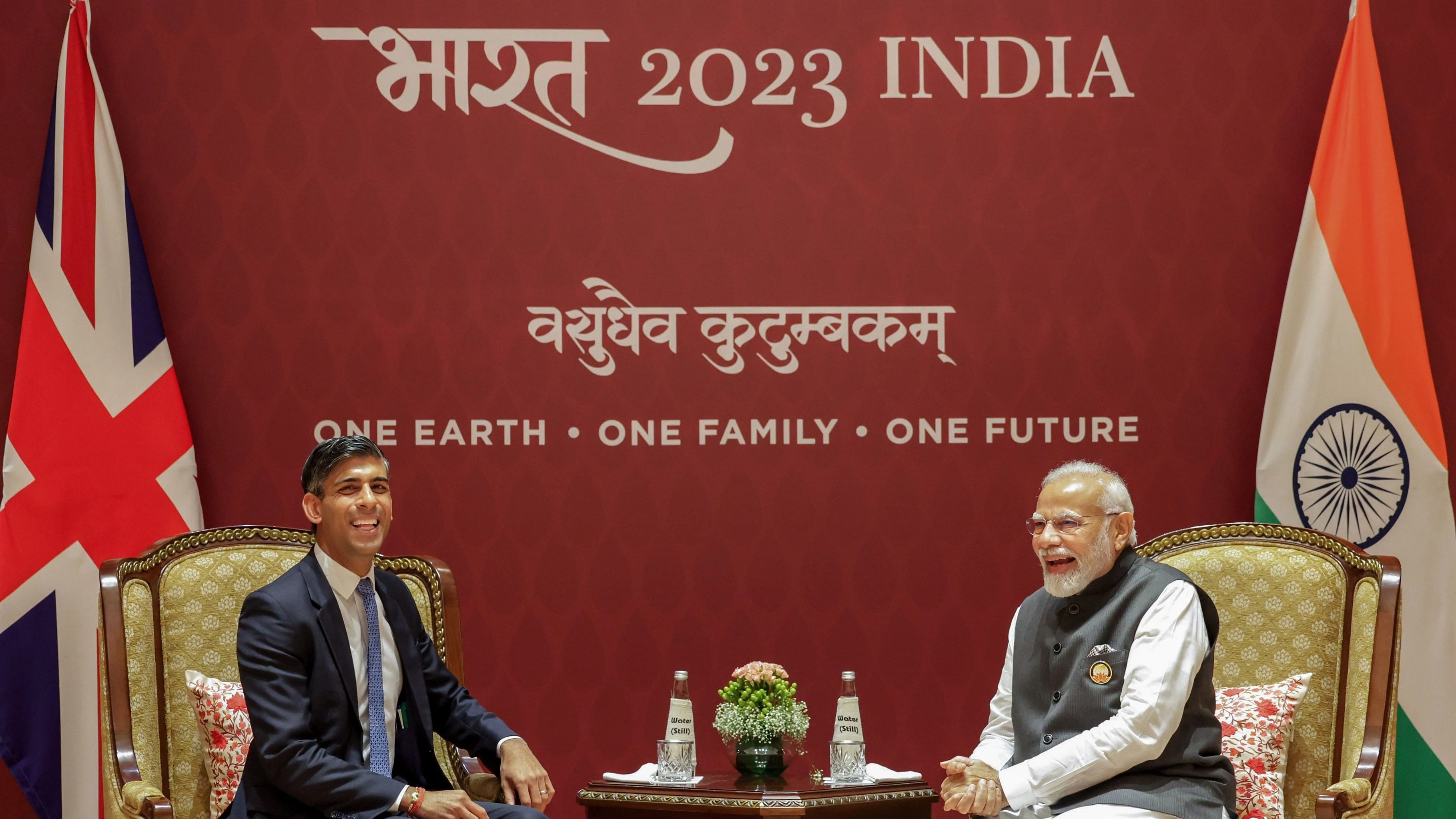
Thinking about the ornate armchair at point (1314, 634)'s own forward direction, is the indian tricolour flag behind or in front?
behind

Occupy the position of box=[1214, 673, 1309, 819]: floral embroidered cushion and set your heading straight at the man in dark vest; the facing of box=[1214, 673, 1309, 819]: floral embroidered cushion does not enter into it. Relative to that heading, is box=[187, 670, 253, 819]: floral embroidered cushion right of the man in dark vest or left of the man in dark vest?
right

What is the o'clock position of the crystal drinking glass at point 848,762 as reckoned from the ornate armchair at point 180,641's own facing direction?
The crystal drinking glass is roughly at 11 o'clock from the ornate armchair.

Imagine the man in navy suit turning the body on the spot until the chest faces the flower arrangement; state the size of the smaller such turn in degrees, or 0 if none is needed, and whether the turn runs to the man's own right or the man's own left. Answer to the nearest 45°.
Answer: approximately 45° to the man's own left

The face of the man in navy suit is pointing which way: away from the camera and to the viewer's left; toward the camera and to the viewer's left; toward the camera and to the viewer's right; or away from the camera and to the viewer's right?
toward the camera and to the viewer's right

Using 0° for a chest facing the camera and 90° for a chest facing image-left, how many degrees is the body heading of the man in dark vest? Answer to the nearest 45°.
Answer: approximately 45°

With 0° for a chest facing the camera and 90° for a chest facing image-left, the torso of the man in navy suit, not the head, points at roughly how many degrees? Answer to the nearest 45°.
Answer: approximately 315°

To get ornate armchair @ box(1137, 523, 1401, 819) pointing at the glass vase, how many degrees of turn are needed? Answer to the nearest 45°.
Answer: approximately 45° to its right
